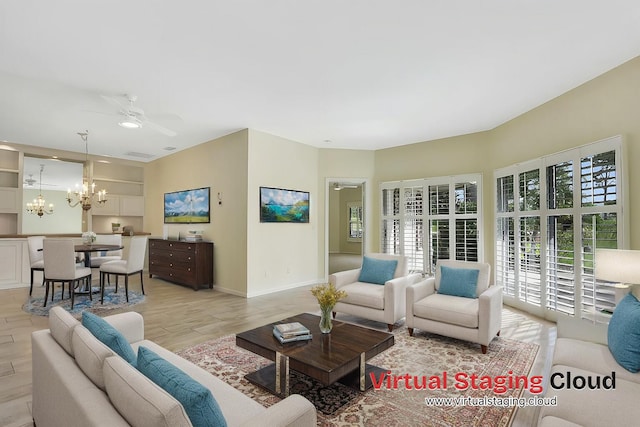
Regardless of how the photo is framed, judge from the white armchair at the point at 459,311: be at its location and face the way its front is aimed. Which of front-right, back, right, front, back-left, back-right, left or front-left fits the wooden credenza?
front-right

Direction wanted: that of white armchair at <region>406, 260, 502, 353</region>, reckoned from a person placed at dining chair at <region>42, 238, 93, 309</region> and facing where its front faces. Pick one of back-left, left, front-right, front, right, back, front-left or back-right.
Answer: right

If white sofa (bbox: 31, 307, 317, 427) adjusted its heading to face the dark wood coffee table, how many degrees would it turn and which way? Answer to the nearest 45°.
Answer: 0° — it already faces it

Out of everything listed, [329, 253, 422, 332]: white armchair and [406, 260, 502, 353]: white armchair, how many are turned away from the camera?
0

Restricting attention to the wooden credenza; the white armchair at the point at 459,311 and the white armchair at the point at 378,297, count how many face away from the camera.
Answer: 0

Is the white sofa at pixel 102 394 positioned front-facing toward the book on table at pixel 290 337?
yes

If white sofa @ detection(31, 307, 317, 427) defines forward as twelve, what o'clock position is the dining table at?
The dining table is roughly at 10 o'clock from the white sofa.

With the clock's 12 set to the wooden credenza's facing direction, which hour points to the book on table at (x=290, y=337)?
The book on table is roughly at 10 o'clock from the wooden credenza.

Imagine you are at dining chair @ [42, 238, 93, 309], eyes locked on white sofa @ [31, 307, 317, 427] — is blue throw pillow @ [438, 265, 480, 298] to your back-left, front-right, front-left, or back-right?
front-left

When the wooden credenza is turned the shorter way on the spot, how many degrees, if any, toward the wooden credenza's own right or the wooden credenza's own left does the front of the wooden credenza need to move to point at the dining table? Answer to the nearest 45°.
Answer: approximately 45° to the wooden credenza's own right

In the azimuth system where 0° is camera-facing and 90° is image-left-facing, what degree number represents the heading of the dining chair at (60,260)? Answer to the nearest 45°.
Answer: approximately 225°

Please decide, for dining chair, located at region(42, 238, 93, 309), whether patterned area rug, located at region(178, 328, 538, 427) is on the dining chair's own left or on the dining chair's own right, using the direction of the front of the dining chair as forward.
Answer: on the dining chair's own right

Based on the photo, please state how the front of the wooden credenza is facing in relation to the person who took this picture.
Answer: facing the viewer and to the left of the viewer

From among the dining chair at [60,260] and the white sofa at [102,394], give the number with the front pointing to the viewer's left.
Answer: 0

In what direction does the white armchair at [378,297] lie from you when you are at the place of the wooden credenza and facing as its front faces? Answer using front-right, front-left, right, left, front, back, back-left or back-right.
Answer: left

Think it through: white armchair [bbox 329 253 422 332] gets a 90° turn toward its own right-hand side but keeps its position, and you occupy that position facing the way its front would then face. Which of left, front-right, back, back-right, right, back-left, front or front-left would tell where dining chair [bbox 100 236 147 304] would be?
front-left

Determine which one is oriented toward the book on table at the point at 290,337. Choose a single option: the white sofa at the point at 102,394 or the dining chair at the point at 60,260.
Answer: the white sofa

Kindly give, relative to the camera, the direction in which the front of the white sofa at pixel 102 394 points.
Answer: facing away from the viewer and to the right of the viewer

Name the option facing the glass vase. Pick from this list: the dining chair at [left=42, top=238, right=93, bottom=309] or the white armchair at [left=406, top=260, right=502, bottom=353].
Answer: the white armchair

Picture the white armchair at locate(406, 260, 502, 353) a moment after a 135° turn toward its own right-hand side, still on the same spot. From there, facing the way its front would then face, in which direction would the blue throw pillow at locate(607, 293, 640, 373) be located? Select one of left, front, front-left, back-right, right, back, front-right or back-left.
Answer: back-right

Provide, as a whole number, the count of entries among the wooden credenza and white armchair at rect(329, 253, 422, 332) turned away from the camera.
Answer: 0
